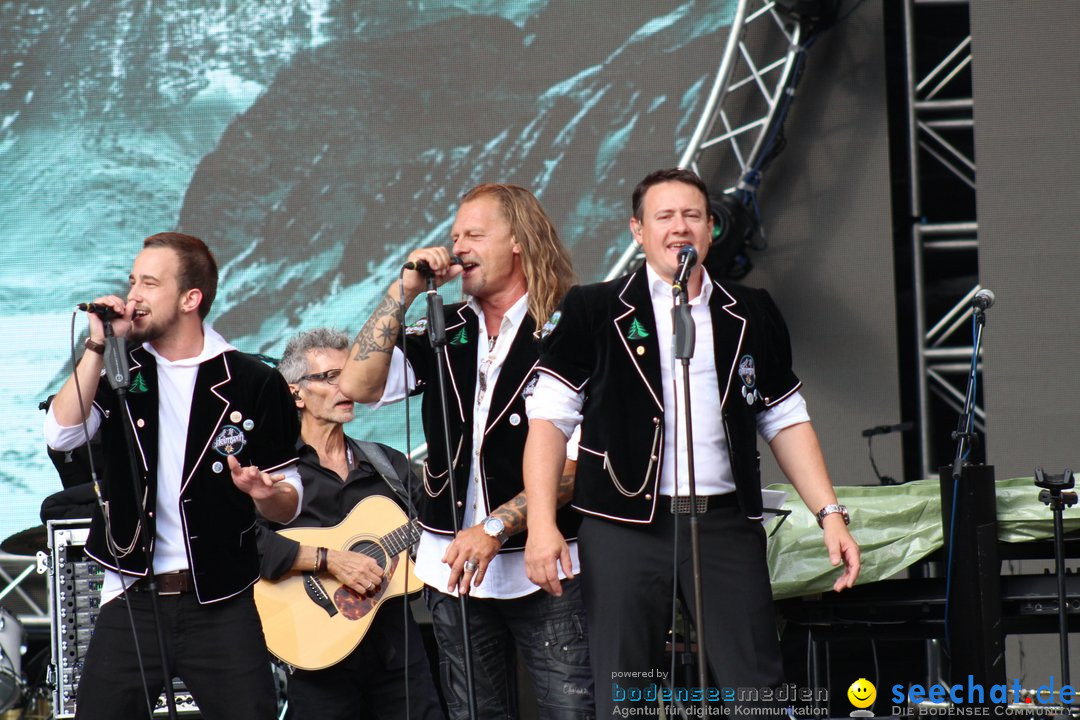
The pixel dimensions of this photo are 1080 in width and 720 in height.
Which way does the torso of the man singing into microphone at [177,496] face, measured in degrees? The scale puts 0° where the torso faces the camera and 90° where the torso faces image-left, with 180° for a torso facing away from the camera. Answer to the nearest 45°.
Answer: approximately 45°

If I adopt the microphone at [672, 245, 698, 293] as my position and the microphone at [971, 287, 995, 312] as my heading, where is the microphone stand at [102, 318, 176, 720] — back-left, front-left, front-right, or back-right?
back-left

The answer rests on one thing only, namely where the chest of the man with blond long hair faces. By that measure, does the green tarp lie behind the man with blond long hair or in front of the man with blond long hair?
behind

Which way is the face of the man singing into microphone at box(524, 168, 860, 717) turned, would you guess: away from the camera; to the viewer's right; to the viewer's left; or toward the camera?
toward the camera

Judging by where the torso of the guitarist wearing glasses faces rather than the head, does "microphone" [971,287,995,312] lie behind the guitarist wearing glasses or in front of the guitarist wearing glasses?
in front

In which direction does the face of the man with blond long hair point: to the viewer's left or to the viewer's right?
to the viewer's left

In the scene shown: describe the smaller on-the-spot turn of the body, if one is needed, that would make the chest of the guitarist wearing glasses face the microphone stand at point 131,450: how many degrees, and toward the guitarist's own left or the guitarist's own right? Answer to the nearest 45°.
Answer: approximately 45° to the guitarist's own right

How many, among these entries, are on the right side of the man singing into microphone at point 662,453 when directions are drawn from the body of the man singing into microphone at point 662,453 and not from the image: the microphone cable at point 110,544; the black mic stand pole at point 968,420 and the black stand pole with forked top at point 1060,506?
1

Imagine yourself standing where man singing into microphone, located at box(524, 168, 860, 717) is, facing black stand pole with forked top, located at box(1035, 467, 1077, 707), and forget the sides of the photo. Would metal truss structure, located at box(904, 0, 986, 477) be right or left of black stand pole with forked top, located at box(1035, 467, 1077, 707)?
left

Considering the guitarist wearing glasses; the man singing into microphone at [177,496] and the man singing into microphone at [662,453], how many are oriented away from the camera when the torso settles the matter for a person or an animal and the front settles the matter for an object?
0

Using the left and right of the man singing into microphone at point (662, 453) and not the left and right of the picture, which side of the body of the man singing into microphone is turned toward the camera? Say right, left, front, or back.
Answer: front

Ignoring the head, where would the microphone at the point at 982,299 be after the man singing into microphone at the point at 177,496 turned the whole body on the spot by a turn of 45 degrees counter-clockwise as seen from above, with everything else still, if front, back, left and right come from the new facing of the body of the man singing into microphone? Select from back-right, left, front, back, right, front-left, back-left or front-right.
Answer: left

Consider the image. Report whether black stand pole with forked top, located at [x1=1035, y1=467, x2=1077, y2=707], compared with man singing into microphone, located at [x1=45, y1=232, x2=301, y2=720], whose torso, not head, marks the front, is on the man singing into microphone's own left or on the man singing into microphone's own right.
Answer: on the man singing into microphone's own left

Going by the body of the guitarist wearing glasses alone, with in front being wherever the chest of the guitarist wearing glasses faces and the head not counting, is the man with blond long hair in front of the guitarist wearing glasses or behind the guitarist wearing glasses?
in front
